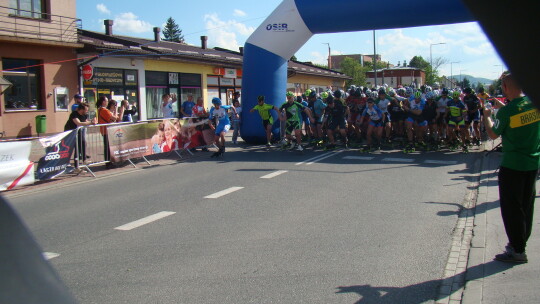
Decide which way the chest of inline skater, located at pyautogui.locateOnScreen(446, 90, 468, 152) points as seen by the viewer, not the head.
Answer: toward the camera

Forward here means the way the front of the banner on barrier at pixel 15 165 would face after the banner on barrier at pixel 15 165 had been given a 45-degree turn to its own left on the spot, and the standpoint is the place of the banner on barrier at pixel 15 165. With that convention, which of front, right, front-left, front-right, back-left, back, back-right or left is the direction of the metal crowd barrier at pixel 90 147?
front-left

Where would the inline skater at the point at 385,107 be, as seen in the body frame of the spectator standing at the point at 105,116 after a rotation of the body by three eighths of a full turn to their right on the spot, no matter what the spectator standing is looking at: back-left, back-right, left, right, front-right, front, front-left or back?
back-left

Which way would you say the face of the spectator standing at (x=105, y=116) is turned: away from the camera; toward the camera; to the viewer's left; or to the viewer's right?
to the viewer's right

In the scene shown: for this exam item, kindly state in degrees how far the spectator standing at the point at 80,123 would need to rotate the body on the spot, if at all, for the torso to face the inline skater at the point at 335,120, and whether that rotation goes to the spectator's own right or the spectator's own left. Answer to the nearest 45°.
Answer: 0° — they already face them

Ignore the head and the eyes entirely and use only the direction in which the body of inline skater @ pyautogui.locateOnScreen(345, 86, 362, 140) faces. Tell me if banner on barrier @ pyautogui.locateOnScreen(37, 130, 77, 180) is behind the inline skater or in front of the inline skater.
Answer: in front

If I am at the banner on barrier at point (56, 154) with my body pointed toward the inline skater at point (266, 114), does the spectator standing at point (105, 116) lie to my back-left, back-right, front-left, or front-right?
front-left

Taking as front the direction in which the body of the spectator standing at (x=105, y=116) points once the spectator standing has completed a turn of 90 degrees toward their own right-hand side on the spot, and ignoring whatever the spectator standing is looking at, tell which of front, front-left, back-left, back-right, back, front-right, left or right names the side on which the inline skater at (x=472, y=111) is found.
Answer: left

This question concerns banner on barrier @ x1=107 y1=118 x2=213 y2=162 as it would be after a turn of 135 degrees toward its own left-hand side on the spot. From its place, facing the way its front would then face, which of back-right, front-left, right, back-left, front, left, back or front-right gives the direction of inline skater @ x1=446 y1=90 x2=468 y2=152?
right

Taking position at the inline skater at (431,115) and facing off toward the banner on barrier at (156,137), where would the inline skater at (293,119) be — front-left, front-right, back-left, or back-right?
front-right

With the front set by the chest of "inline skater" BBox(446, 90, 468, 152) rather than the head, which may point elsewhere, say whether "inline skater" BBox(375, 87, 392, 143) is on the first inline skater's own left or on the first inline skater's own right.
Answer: on the first inline skater's own right

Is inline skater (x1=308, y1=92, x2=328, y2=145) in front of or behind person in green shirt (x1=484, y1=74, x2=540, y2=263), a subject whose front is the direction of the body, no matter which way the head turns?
in front

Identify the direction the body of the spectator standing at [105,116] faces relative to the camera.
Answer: to the viewer's right

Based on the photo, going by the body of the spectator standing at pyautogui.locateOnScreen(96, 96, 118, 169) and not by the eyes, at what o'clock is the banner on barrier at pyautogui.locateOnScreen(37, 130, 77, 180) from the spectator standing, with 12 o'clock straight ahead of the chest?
The banner on barrier is roughly at 4 o'clock from the spectator standing.

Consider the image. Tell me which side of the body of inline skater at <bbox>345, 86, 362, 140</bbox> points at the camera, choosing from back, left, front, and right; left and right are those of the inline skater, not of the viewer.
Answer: front

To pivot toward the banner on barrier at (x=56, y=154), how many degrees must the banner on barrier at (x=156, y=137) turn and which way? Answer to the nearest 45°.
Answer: approximately 90° to its right

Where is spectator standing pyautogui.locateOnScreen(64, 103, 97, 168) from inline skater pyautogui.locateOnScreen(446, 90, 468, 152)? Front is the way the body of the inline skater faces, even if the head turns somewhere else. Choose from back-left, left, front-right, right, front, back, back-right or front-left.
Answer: front-right

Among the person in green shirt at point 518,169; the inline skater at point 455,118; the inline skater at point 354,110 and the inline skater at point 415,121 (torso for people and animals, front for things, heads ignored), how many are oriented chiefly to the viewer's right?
0

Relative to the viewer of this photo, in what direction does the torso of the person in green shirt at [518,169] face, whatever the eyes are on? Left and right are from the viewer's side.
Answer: facing away from the viewer and to the left of the viewer
